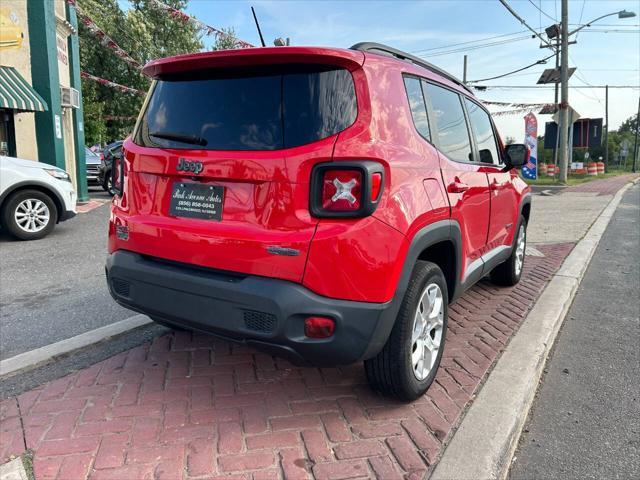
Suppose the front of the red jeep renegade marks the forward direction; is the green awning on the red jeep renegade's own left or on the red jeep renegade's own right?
on the red jeep renegade's own left

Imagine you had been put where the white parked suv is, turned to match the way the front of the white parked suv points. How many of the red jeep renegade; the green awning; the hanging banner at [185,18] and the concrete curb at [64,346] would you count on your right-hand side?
2

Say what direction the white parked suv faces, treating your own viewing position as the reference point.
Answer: facing to the right of the viewer

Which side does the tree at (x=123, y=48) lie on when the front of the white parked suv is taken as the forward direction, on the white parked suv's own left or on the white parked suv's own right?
on the white parked suv's own left

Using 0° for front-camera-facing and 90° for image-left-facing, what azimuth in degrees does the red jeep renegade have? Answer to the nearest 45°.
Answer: approximately 225°

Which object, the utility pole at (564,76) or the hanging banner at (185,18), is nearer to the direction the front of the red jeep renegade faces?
the utility pole

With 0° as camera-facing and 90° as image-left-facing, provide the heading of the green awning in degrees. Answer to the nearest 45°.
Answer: approximately 315°
